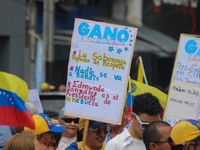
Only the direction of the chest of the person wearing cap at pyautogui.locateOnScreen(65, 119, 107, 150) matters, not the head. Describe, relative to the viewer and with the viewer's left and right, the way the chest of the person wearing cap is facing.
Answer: facing the viewer and to the right of the viewer

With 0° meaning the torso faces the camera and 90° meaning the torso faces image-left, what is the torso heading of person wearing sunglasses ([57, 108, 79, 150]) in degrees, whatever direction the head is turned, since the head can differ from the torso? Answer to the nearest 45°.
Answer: approximately 315°

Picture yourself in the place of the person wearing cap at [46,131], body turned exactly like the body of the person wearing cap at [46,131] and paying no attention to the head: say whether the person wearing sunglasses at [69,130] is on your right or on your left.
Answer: on your left
